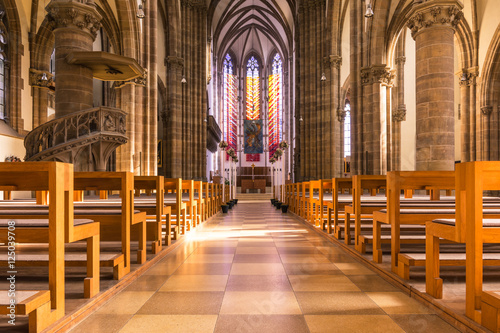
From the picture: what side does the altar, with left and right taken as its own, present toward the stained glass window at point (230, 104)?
back

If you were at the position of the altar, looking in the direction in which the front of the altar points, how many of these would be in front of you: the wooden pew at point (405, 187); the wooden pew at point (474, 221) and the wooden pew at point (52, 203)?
3

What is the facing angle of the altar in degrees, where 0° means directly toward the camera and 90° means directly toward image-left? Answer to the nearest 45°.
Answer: approximately 0°

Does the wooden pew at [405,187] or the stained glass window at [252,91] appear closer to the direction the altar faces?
the wooden pew

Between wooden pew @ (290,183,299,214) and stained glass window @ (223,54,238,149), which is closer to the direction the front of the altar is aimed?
the wooden pew

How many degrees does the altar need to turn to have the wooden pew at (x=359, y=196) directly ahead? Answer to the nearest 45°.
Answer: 0° — it already faces it

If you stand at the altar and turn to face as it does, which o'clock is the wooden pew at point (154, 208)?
The wooden pew is roughly at 12 o'clock from the altar.

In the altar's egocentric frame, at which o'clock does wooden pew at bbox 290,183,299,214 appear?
The wooden pew is roughly at 12 o'clock from the altar.

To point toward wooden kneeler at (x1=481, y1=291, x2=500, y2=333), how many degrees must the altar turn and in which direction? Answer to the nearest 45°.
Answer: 0° — it already faces it

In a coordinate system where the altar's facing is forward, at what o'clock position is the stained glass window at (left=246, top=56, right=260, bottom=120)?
The stained glass window is roughly at 6 o'clock from the altar.

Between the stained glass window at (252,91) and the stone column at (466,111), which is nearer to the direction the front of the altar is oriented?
the stone column

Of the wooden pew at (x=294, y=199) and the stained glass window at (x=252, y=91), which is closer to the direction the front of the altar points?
the wooden pew
